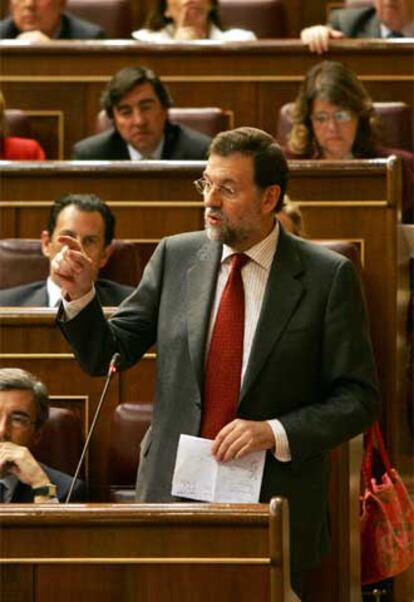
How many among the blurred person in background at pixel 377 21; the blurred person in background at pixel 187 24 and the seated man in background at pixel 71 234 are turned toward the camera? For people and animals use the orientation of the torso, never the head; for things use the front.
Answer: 3

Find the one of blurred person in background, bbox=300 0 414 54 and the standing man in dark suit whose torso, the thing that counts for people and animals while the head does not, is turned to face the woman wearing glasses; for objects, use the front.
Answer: the blurred person in background

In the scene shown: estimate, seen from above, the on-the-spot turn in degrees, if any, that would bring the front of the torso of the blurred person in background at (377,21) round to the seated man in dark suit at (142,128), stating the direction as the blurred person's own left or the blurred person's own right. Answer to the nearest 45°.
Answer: approximately 45° to the blurred person's own right

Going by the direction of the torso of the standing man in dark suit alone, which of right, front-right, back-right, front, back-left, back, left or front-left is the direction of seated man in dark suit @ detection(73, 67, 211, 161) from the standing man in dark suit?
back-right

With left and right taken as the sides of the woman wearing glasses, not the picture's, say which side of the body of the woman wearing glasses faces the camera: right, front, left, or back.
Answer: front

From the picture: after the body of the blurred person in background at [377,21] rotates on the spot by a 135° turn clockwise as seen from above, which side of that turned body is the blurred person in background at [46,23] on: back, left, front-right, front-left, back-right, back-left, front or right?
front-left

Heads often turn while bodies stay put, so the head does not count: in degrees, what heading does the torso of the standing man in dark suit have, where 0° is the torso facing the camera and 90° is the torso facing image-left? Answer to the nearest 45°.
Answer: approximately 45°

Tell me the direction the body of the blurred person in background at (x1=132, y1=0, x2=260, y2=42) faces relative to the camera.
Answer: toward the camera

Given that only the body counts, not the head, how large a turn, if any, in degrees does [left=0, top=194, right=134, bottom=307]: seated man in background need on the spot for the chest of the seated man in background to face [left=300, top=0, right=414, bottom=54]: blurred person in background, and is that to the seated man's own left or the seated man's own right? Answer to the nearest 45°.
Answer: approximately 135° to the seated man's own left

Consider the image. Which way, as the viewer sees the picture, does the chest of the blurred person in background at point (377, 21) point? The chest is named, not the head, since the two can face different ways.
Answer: toward the camera

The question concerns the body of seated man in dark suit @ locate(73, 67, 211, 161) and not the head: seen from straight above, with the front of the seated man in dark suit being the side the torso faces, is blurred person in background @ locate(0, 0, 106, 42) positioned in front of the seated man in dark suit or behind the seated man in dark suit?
behind
